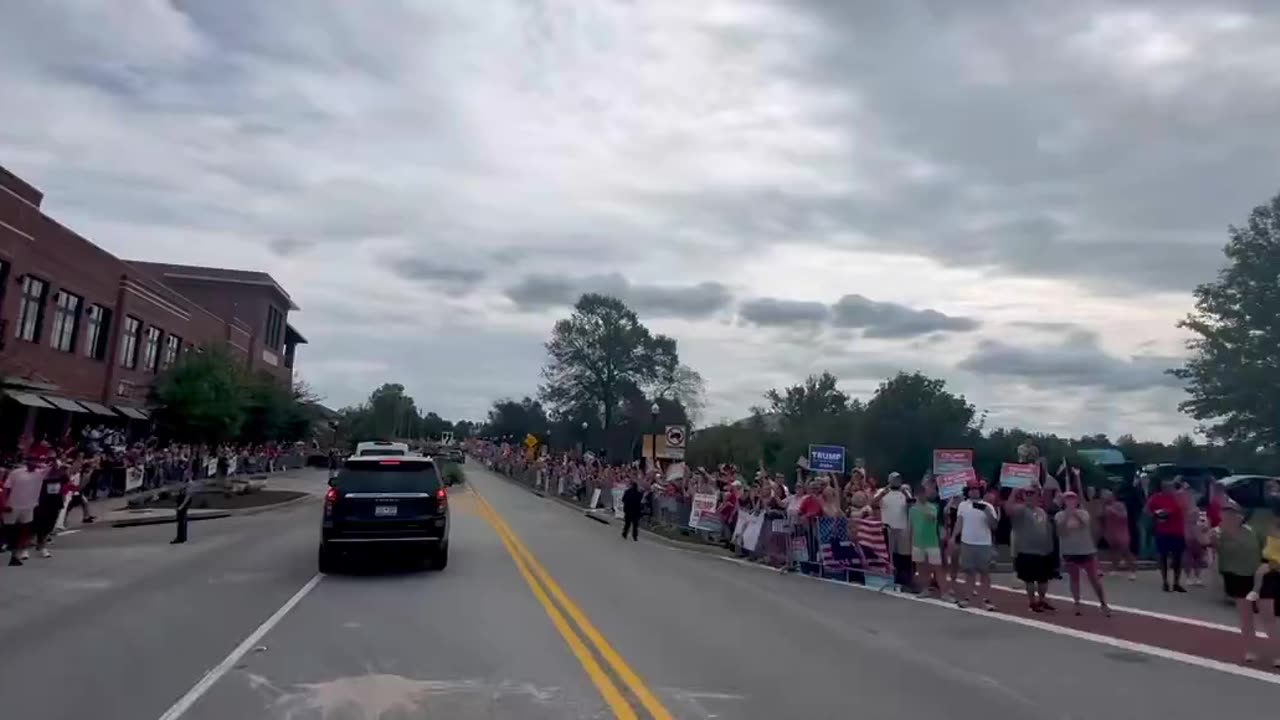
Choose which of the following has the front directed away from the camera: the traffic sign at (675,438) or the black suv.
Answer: the black suv

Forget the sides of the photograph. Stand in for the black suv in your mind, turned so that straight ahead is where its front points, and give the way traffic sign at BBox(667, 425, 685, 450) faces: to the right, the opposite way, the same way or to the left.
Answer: the opposite way

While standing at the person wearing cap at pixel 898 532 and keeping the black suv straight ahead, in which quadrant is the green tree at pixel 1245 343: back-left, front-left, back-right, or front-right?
back-right

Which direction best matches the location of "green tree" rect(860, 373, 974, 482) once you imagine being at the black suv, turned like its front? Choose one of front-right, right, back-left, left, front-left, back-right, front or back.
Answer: front-right

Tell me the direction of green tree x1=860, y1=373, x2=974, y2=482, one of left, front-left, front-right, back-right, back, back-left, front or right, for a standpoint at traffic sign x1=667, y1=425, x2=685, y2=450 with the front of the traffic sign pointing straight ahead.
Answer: back-left

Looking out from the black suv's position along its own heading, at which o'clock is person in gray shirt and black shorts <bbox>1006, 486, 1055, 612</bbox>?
The person in gray shirt and black shorts is roughly at 4 o'clock from the black suv.

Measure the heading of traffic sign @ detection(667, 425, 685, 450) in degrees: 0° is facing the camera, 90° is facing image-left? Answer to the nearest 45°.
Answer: approximately 0°

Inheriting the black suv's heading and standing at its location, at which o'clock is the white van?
The white van is roughly at 12 o'clock from the black suv.

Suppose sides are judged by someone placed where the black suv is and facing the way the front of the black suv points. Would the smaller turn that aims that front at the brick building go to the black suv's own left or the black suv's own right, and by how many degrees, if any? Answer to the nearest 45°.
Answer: approximately 45° to the black suv's own left

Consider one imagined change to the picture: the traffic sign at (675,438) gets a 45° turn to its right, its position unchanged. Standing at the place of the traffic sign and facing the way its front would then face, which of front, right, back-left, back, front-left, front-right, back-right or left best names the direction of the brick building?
front-right

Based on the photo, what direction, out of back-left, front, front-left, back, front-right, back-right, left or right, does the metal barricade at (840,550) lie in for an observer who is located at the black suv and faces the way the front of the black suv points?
right

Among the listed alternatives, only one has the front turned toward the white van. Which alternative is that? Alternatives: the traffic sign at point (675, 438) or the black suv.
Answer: the black suv

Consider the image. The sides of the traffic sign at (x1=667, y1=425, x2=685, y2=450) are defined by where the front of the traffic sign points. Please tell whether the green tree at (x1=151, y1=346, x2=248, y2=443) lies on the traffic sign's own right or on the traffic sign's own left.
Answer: on the traffic sign's own right

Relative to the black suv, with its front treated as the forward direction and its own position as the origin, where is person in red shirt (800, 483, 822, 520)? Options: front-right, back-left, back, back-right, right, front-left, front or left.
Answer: right

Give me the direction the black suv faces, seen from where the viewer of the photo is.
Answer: facing away from the viewer

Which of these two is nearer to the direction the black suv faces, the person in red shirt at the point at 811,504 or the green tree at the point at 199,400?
the green tree
